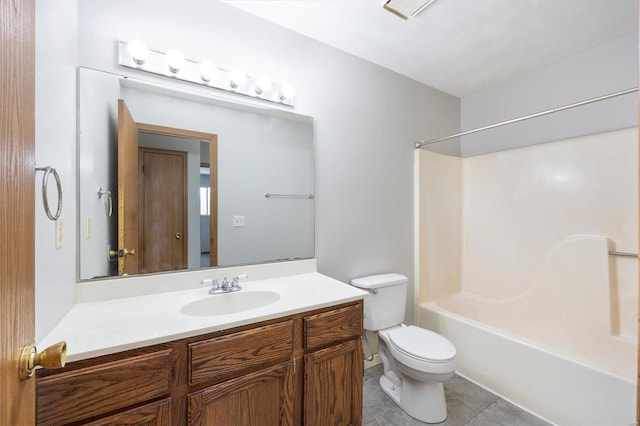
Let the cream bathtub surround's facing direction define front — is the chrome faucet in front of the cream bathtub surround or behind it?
in front

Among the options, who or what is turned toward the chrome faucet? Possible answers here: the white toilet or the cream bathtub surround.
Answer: the cream bathtub surround

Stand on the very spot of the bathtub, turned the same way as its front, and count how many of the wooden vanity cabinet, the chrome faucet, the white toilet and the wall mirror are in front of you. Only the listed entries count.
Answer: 4

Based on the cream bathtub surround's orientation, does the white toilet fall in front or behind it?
in front

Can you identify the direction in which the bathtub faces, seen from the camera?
facing the viewer and to the left of the viewer

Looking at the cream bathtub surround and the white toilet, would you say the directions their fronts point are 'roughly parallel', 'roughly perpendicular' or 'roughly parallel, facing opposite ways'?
roughly perpendicular

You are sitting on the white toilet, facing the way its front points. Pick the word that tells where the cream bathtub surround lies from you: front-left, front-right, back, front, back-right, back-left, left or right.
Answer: left

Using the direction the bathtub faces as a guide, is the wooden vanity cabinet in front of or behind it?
in front

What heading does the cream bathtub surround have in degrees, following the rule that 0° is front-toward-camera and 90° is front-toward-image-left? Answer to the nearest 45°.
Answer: approximately 45°

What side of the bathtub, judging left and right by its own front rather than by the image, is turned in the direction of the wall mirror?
front

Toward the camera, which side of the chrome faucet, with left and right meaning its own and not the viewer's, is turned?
front

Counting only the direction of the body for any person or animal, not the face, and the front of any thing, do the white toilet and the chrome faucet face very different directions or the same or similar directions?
same or similar directions

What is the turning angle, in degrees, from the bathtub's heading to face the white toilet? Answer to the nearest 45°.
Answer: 0° — it already faces it

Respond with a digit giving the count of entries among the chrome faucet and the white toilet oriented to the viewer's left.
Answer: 0

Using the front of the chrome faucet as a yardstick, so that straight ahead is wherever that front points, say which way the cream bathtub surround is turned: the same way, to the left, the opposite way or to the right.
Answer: to the right
